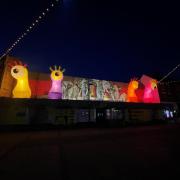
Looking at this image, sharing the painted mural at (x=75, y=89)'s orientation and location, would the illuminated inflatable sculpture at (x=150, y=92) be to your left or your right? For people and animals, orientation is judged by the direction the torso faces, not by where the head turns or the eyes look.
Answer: on your left

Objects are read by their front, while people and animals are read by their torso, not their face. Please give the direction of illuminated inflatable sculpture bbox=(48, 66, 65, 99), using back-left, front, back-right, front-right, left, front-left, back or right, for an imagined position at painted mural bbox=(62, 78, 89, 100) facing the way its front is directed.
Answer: front-right

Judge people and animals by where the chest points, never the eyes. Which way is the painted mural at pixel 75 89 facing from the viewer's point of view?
toward the camera

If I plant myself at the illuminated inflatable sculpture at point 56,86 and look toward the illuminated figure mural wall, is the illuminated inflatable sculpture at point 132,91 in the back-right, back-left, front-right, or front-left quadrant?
front-right

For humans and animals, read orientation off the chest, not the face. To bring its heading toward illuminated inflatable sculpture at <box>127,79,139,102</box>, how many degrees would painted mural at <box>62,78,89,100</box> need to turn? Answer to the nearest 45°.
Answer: approximately 90° to its left

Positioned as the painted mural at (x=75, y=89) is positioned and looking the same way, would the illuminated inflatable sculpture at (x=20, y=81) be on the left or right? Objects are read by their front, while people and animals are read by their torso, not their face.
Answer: on its right

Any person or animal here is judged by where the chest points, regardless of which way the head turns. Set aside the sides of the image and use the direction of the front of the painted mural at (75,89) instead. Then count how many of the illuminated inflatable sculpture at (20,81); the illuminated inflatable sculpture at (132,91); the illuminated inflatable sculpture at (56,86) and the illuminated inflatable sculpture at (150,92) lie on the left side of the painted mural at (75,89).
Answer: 2
